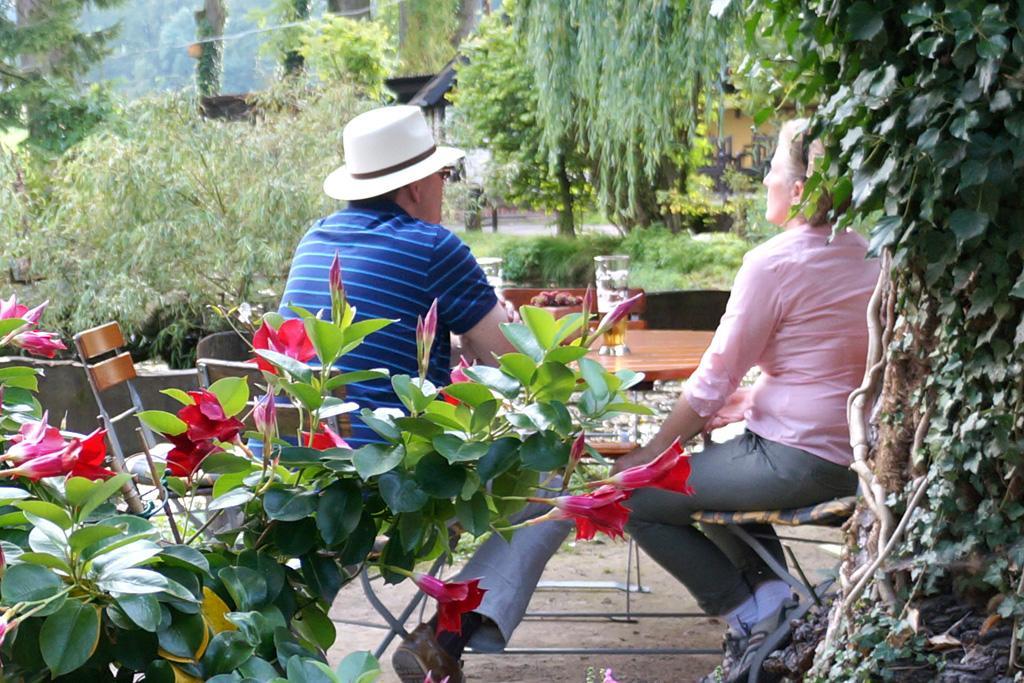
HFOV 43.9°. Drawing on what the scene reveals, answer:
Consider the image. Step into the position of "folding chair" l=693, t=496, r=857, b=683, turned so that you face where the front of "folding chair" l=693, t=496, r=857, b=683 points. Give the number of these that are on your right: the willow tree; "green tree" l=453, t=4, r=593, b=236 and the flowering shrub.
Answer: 2

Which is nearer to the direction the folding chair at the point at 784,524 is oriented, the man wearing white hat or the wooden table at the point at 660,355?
the man wearing white hat

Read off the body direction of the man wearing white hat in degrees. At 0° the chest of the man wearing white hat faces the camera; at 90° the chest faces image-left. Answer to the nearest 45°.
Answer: approximately 225°

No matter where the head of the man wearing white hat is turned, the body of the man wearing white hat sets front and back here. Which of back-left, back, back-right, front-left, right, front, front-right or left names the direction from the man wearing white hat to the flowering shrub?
back-right

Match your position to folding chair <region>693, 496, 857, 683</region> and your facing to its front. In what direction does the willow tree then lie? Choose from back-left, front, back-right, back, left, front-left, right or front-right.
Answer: right

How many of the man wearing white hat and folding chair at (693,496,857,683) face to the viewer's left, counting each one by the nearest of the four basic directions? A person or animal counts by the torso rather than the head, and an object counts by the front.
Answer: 1

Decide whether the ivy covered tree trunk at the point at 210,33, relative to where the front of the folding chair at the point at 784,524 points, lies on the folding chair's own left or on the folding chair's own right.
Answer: on the folding chair's own right

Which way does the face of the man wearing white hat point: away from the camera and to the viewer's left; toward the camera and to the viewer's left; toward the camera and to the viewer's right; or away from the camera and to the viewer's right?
away from the camera and to the viewer's right

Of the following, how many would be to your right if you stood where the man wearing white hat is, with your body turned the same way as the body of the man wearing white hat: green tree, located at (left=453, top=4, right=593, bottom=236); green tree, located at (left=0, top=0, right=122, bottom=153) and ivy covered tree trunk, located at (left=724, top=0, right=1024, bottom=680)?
1

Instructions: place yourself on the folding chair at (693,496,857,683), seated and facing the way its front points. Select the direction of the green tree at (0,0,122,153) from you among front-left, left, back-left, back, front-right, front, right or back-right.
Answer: front-right

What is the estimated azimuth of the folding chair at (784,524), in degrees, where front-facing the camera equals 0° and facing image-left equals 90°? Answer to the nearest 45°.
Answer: approximately 90°

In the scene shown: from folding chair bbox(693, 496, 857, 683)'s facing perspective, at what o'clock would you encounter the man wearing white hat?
The man wearing white hat is roughly at 12 o'clock from the folding chair.

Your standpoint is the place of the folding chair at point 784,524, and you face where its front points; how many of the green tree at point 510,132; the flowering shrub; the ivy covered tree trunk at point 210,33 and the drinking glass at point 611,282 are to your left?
1

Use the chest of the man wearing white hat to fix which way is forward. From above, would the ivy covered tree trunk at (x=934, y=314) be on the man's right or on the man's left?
on the man's right
